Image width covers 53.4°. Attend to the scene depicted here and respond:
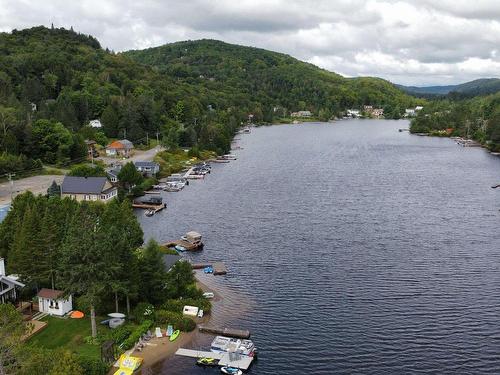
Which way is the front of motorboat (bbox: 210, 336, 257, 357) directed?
to the viewer's left

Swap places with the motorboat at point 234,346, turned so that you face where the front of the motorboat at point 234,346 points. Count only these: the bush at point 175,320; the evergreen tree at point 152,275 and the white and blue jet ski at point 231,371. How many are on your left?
1

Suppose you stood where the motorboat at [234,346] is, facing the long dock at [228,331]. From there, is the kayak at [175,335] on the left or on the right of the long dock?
left

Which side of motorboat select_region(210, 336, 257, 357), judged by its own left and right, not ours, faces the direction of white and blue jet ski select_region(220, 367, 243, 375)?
left

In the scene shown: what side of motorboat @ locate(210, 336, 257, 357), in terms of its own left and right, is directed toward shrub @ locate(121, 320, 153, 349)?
front

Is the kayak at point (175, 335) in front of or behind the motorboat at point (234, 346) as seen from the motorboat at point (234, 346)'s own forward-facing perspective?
in front

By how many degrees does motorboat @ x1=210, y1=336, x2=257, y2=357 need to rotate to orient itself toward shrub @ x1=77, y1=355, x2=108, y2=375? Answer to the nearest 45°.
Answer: approximately 45° to its left

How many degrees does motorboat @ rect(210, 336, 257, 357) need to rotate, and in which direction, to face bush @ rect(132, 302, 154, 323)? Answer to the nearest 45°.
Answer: approximately 45° to its right

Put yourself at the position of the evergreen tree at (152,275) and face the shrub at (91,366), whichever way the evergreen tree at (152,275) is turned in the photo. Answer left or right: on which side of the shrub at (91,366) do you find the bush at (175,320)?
left

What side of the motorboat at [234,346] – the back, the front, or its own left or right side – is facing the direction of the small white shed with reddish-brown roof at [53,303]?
front

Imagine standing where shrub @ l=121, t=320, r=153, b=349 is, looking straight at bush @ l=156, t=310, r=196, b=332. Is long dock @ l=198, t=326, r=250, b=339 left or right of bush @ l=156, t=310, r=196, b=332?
right

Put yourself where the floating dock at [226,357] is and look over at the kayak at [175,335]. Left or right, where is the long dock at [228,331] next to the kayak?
right
